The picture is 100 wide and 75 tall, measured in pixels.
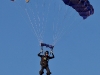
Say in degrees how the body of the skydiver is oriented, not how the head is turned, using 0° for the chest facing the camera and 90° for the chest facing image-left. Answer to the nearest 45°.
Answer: approximately 0°
